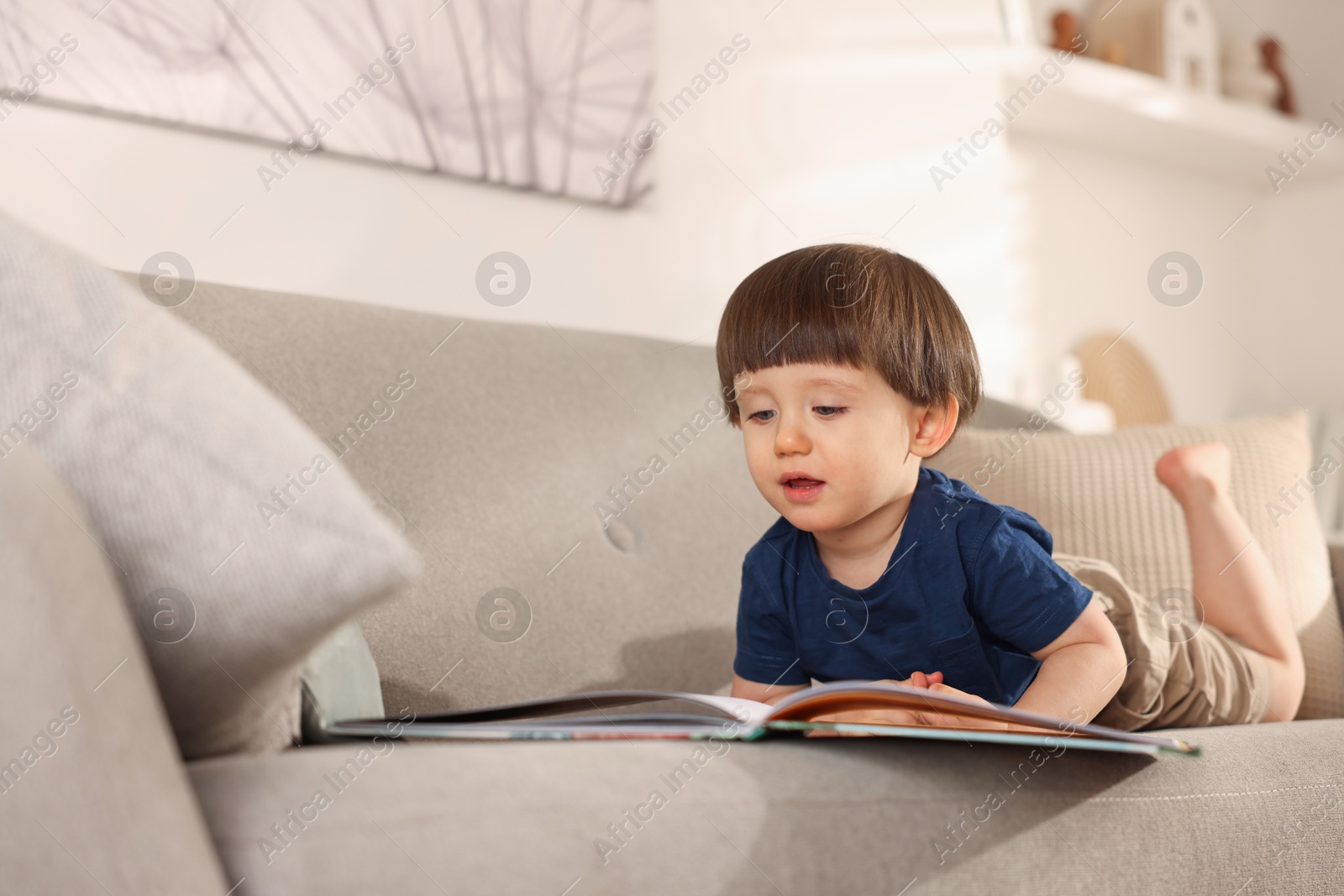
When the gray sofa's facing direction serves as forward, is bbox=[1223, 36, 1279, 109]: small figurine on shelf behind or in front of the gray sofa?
behind

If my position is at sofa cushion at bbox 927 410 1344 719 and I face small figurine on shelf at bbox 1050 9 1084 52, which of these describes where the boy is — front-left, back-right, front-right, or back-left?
back-left

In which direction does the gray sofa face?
toward the camera

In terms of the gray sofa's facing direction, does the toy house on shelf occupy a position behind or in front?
behind

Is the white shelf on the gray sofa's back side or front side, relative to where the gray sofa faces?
on the back side
